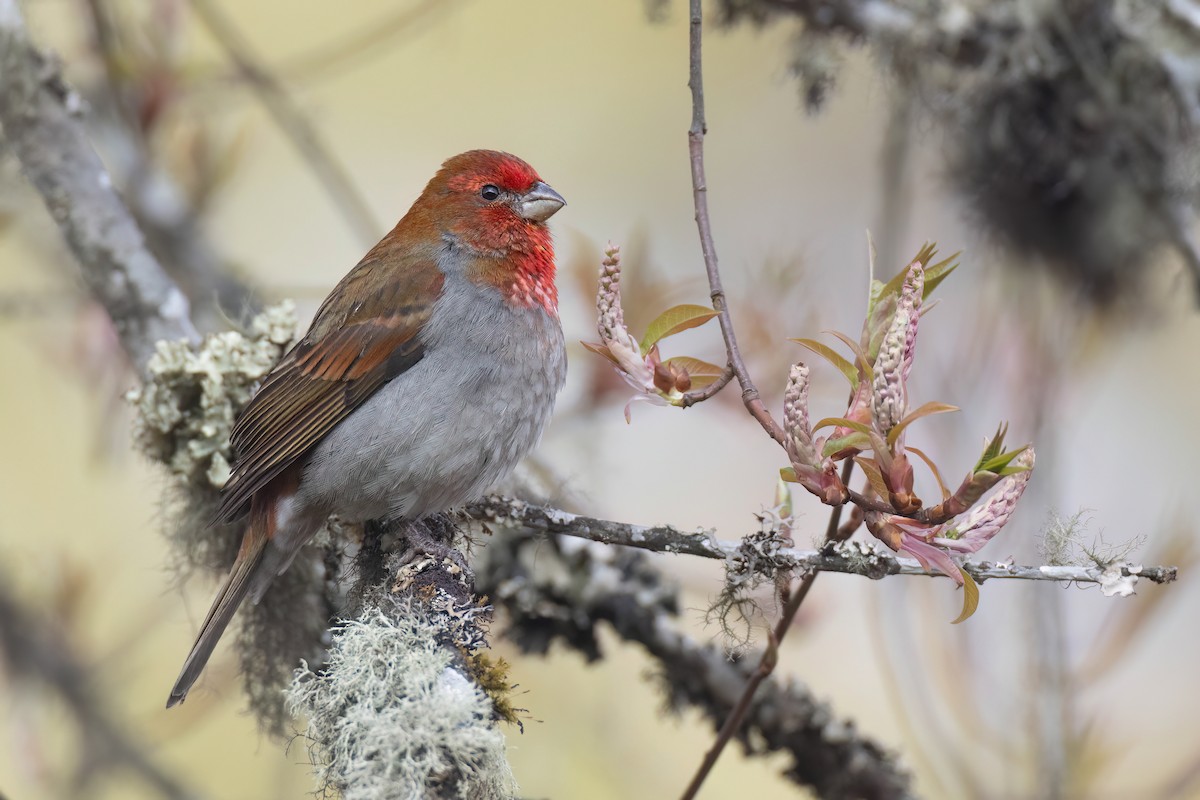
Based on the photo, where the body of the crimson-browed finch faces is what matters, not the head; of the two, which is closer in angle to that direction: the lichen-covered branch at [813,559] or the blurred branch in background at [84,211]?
the lichen-covered branch

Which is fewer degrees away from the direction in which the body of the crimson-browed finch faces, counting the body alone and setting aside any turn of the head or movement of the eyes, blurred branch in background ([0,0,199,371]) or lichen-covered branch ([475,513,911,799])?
the lichen-covered branch

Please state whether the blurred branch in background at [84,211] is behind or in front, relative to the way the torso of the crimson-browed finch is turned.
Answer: behind

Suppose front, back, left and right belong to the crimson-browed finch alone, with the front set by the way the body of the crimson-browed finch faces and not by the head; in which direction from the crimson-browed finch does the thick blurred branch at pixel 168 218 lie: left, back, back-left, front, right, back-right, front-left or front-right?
back-left

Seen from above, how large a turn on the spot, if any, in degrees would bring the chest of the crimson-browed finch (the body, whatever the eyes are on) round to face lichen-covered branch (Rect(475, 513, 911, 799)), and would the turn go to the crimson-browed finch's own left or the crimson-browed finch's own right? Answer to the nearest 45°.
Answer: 0° — it already faces it

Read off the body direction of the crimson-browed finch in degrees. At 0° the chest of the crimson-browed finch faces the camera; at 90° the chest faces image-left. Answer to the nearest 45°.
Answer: approximately 270°
